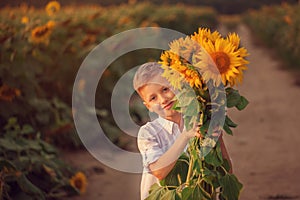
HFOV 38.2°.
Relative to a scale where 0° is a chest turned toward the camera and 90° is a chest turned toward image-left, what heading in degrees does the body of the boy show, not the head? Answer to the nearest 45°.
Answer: approximately 315°

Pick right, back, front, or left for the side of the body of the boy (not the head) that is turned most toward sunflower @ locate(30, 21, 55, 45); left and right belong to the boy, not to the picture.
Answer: back
